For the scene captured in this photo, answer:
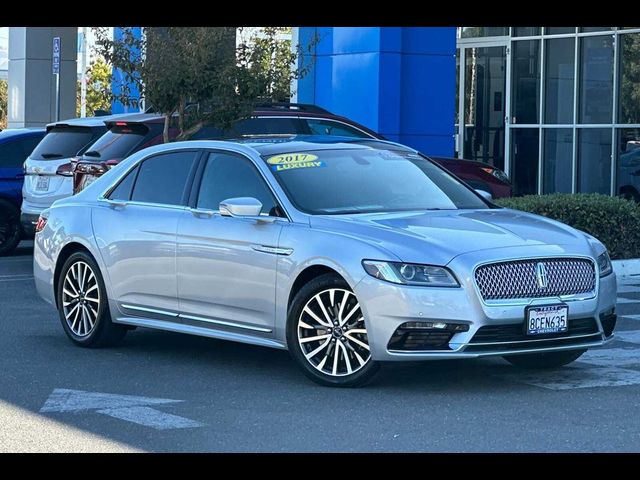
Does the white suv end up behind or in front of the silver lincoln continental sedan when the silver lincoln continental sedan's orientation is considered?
behind

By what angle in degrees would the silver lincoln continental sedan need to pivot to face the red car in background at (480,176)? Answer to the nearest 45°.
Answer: approximately 135° to its left

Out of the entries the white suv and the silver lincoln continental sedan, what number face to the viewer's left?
0

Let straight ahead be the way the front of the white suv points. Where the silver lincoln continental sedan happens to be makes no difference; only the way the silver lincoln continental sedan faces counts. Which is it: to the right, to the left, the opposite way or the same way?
to the right

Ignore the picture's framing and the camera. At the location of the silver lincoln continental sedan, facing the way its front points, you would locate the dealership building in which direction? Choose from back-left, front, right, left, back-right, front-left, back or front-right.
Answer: back-left

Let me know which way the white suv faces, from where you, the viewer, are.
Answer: facing away from the viewer and to the right of the viewer

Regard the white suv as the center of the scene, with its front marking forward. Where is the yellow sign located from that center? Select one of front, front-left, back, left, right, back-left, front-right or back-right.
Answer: back-right

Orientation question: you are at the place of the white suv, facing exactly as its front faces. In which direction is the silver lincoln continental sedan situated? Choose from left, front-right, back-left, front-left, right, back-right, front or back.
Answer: back-right

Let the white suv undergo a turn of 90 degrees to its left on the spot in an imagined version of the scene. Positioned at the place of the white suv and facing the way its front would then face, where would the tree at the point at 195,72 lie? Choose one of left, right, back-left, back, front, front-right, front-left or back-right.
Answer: back

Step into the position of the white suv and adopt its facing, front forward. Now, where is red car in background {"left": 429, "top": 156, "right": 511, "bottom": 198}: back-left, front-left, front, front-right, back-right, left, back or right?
front-right

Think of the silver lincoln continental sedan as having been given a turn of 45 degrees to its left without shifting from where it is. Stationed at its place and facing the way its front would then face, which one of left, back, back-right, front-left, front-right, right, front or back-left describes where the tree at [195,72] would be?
left

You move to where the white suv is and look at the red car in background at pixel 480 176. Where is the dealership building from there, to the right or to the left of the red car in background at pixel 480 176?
left

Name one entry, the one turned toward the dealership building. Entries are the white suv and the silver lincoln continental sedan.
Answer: the white suv

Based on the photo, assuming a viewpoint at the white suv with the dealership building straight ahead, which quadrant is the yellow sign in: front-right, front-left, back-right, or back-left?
back-right

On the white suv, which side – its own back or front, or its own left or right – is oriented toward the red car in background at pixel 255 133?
right
